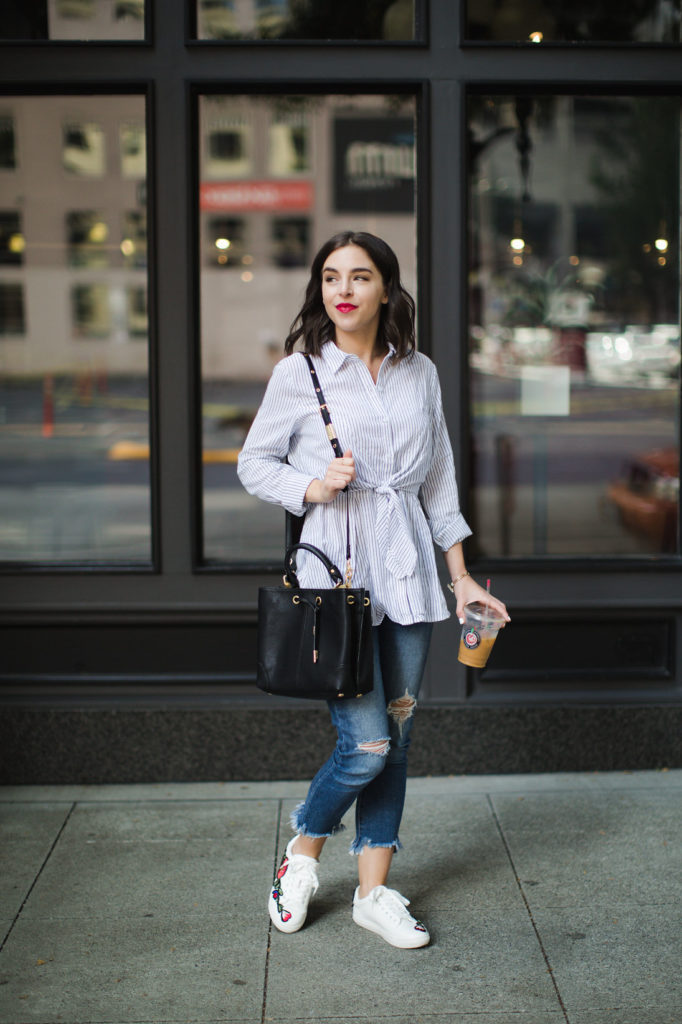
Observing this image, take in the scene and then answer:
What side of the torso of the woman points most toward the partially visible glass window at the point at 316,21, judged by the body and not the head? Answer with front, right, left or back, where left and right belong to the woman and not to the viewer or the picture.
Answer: back

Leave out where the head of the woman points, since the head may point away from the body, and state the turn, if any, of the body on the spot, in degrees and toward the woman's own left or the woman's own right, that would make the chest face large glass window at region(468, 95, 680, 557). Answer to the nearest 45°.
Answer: approximately 180°

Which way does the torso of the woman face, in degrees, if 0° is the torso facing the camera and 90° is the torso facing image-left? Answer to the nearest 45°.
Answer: approximately 0°

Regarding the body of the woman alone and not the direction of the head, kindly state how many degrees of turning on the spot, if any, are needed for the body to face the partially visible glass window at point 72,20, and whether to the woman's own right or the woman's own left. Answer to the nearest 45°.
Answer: approximately 135° to the woman's own right

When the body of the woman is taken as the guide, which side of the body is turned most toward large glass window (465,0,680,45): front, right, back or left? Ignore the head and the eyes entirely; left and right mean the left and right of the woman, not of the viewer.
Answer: back
